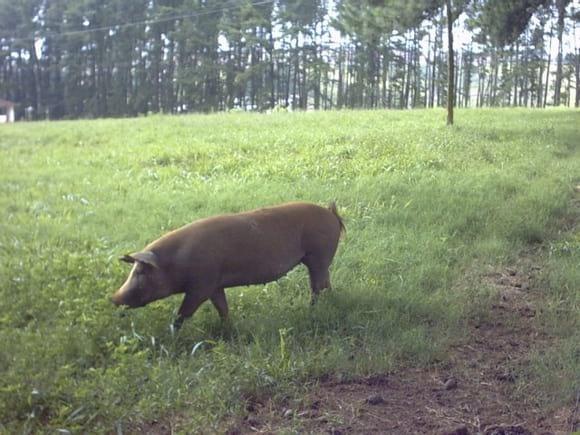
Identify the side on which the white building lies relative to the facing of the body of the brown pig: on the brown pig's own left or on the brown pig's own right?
on the brown pig's own right

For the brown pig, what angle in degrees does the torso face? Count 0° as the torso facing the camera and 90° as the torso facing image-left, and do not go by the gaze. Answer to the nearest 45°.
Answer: approximately 90°
